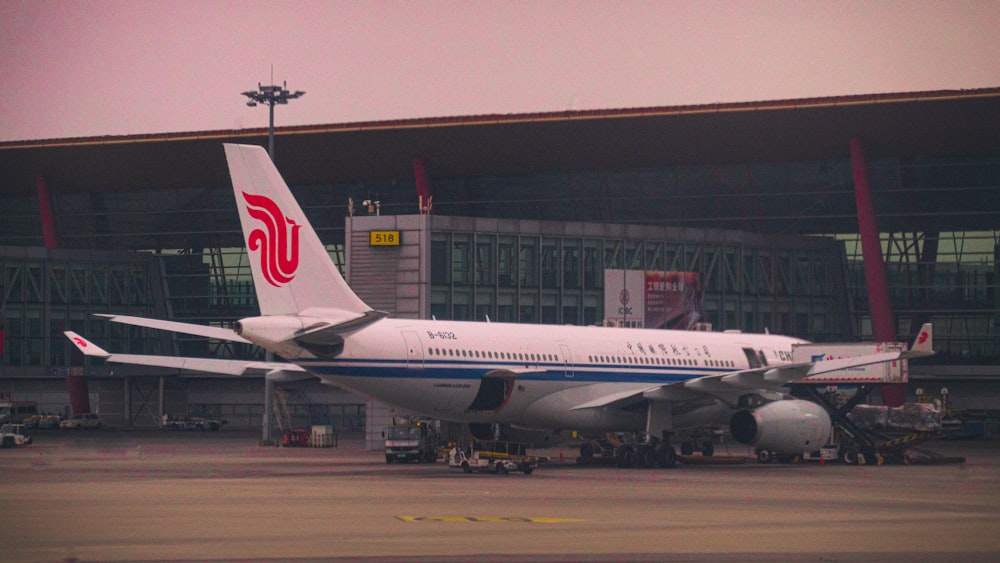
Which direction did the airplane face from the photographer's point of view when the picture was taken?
facing away from the viewer and to the right of the viewer

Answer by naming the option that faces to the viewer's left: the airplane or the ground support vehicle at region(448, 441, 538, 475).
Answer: the ground support vehicle

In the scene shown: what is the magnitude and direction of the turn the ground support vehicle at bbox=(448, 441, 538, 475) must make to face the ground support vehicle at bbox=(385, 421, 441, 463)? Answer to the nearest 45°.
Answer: approximately 45° to its right

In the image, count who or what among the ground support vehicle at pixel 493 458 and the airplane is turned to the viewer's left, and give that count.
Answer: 1

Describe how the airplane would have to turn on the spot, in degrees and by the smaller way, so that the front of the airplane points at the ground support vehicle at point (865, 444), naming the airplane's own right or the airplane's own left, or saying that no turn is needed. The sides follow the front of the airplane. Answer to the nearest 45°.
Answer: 0° — it already faces it

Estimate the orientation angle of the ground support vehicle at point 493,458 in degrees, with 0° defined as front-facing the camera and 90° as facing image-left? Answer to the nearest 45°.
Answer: approximately 90°

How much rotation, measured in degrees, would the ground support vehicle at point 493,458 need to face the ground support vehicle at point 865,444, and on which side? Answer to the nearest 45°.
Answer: approximately 135° to its right
